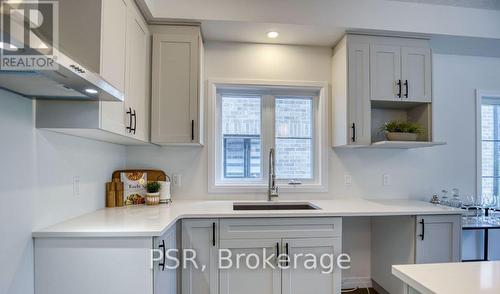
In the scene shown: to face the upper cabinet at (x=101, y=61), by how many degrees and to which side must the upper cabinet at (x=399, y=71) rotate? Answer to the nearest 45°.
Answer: approximately 45° to its right

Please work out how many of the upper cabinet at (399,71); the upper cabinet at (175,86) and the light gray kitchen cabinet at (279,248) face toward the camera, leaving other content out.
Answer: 3

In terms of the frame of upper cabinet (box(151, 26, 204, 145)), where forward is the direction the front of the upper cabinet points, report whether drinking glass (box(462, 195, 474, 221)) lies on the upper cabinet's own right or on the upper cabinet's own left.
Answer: on the upper cabinet's own left

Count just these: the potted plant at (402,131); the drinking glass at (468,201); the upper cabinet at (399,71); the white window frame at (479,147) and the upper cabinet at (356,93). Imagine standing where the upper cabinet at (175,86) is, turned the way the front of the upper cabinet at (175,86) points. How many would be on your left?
5

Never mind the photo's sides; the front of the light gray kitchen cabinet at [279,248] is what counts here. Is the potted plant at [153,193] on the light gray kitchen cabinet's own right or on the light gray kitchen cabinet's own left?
on the light gray kitchen cabinet's own right

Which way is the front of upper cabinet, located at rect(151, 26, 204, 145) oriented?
toward the camera

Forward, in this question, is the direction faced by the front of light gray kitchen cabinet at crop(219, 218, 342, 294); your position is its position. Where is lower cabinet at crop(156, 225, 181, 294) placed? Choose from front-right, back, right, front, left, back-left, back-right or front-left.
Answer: front-right

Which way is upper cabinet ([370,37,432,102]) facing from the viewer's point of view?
toward the camera

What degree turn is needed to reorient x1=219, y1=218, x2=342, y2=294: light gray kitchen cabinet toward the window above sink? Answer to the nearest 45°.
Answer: approximately 180°

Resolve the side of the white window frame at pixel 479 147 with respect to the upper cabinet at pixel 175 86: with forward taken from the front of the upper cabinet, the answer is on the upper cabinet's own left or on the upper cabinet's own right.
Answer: on the upper cabinet's own left
